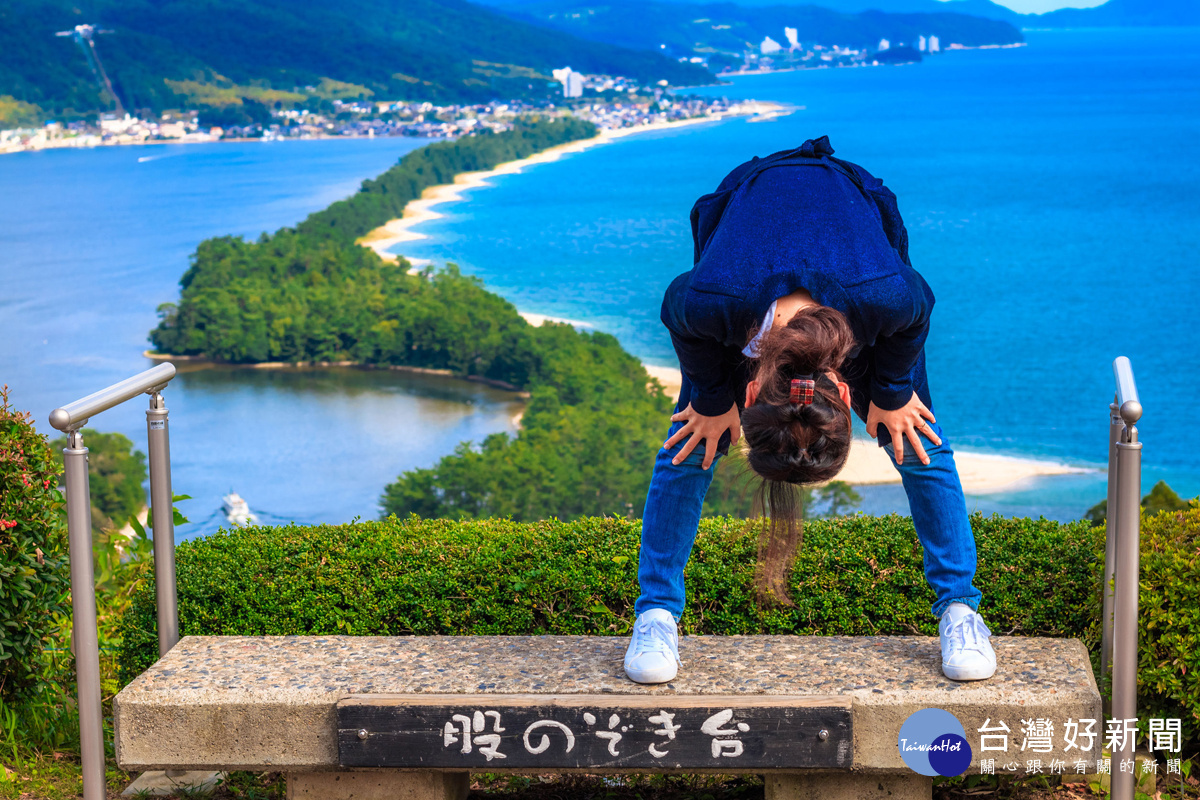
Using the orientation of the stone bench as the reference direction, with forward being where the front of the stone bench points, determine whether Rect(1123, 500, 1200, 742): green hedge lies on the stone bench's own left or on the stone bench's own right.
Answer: on the stone bench's own left

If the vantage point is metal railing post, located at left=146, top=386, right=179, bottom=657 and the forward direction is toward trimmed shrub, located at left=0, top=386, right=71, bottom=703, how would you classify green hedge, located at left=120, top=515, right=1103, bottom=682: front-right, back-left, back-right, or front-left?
back-right

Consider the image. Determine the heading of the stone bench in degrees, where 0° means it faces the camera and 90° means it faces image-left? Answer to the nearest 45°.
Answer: approximately 0°

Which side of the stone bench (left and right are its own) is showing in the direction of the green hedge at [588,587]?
back

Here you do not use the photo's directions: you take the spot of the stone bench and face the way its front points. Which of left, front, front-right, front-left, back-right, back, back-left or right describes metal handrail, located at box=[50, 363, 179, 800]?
right

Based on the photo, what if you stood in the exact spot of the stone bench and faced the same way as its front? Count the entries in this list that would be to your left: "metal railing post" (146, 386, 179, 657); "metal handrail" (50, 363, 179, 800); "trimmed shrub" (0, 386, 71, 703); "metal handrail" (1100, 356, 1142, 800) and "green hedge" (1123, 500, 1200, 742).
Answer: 2

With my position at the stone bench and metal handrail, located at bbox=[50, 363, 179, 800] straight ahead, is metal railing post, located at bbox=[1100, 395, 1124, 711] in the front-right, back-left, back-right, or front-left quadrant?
back-right
